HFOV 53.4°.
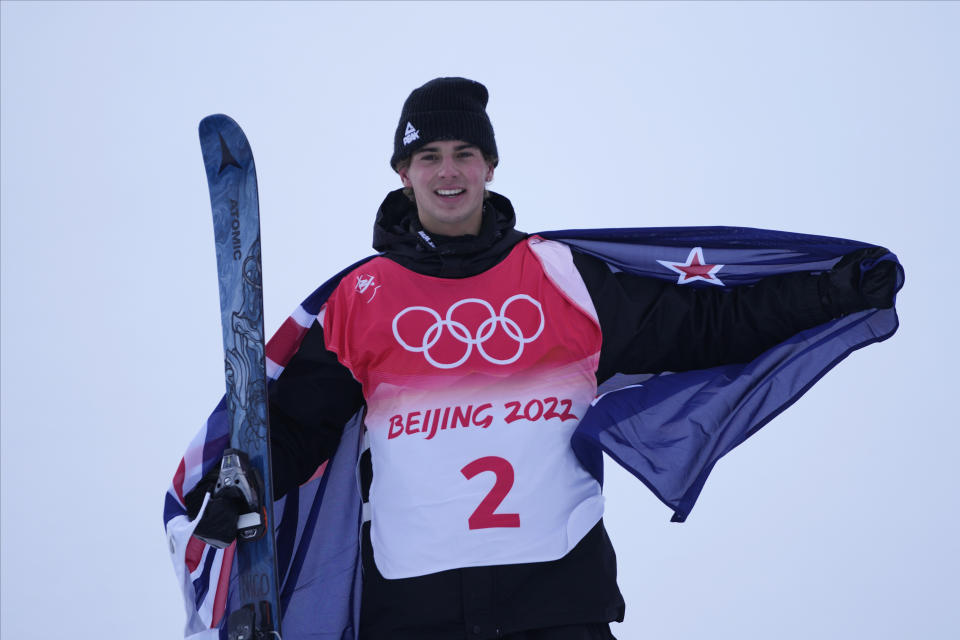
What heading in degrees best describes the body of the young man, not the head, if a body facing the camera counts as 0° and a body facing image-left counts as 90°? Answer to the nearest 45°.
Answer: approximately 0°
